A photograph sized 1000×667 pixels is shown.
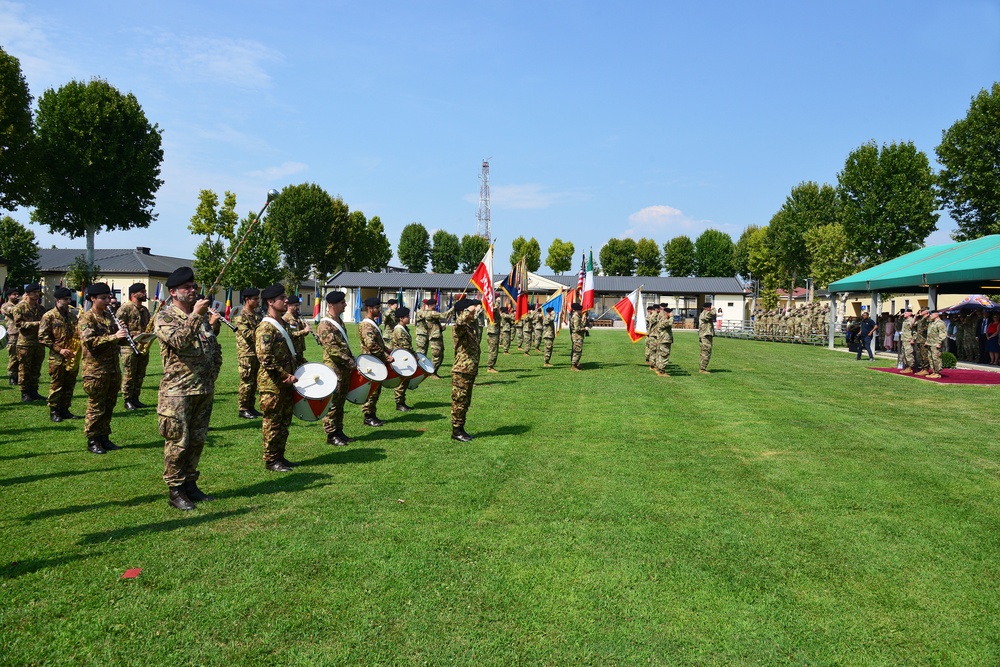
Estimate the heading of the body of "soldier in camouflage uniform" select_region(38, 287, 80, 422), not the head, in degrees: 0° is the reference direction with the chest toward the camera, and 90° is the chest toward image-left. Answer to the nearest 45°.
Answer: approximately 315°

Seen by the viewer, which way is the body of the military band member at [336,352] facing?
to the viewer's right

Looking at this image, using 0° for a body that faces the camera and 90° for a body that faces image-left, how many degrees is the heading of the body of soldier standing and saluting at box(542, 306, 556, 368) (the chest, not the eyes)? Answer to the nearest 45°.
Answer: approximately 270°

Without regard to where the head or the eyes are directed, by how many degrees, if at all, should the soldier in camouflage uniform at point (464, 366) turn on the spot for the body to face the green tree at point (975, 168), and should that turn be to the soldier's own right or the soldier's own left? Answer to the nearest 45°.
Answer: approximately 45° to the soldier's own left

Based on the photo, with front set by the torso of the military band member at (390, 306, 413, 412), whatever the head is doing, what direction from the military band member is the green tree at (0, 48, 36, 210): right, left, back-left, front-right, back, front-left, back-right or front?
back-left

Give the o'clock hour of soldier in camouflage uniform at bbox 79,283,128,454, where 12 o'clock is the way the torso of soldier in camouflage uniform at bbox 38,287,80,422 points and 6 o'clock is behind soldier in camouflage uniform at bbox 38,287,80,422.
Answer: soldier in camouflage uniform at bbox 79,283,128,454 is roughly at 1 o'clock from soldier in camouflage uniform at bbox 38,287,80,422.

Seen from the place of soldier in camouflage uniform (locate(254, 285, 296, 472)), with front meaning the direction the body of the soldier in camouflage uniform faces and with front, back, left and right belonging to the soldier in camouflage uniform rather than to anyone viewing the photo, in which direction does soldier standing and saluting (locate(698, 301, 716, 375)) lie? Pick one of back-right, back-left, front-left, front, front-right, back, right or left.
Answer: front-left

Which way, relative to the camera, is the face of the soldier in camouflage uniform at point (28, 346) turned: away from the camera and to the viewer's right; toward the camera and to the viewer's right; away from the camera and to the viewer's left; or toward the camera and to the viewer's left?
toward the camera and to the viewer's right

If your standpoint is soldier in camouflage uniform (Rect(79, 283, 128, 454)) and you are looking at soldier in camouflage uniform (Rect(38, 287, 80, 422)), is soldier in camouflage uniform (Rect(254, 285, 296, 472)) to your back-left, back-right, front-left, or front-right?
back-right

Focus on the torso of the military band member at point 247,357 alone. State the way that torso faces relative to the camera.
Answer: to the viewer's right

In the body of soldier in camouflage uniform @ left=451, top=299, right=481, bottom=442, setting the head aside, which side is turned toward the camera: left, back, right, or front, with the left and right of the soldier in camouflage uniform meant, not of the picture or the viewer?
right

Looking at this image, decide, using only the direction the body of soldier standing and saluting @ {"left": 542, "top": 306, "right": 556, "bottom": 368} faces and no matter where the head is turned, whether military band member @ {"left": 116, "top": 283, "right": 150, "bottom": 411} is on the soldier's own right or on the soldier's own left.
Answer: on the soldier's own right

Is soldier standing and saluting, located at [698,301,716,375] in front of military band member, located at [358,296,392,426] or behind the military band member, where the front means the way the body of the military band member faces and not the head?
in front

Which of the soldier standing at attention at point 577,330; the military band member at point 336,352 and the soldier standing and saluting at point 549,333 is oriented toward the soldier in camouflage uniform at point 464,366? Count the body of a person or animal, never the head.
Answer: the military band member
